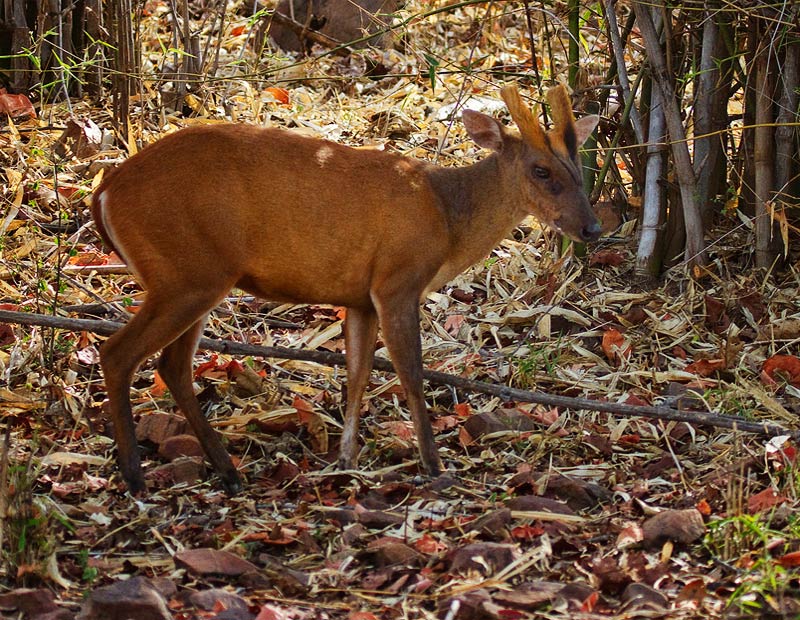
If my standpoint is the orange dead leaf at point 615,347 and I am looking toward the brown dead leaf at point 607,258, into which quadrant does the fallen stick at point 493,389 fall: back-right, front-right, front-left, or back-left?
back-left

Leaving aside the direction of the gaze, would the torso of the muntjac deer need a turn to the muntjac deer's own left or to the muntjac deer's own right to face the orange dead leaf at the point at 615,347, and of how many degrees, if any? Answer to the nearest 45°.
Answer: approximately 45° to the muntjac deer's own left

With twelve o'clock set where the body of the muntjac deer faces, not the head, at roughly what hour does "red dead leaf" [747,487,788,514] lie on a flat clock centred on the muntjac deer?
The red dead leaf is roughly at 1 o'clock from the muntjac deer.

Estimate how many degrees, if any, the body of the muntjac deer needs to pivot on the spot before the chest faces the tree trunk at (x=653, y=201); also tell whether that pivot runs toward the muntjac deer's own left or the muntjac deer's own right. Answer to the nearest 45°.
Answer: approximately 45° to the muntjac deer's own left

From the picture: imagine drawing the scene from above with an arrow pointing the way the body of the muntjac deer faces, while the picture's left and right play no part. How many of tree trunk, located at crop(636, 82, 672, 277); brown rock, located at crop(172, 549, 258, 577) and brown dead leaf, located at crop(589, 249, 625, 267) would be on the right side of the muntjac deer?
1

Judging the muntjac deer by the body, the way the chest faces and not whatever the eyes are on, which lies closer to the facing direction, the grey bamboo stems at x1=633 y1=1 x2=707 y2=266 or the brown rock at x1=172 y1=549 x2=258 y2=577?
the grey bamboo stems

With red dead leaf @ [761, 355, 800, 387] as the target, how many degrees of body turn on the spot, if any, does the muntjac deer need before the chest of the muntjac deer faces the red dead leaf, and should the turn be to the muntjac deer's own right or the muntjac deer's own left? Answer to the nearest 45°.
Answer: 0° — it already faces it

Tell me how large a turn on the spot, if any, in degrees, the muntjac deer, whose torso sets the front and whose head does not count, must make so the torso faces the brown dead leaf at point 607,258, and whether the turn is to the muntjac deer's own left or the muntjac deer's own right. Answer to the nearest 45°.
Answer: approximately 45° to the muntjac deer's own left

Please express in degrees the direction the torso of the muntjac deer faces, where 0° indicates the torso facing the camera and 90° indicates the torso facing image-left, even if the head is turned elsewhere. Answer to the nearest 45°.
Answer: approximately 270°

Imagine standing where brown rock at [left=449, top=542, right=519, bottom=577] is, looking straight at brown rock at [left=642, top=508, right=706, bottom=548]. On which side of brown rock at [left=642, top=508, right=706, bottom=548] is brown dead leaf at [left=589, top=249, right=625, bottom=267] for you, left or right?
left

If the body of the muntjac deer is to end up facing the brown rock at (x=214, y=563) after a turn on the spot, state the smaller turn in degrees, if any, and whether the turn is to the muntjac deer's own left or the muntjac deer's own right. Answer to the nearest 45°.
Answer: approximately 90° to the muntjac deer's own right
